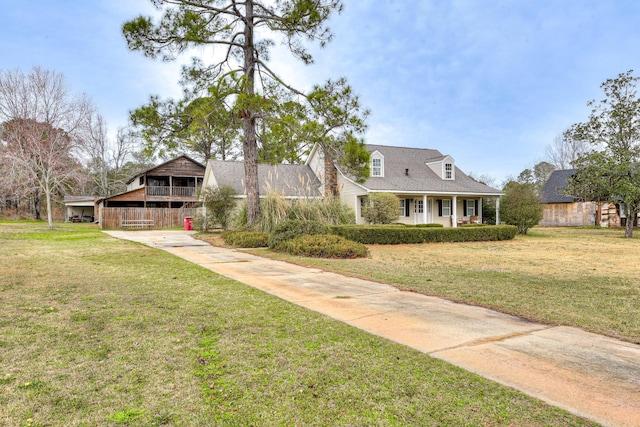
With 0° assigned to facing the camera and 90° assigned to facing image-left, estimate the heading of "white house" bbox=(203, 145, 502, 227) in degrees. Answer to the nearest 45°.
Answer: approximately 315°

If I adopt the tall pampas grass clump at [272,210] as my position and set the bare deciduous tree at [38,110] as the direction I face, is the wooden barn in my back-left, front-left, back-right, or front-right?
back-right

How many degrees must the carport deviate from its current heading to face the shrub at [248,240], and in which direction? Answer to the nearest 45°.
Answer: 0° — it already faces it

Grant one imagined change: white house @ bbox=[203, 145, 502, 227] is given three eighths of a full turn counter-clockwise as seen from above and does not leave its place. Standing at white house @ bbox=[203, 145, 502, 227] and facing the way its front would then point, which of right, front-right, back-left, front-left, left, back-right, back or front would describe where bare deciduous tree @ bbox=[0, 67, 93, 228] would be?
left

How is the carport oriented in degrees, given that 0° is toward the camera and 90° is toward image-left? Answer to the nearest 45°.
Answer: approximately 0°

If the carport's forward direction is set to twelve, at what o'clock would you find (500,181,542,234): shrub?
The shrub is roughly at 11 o'clock from the carport.
